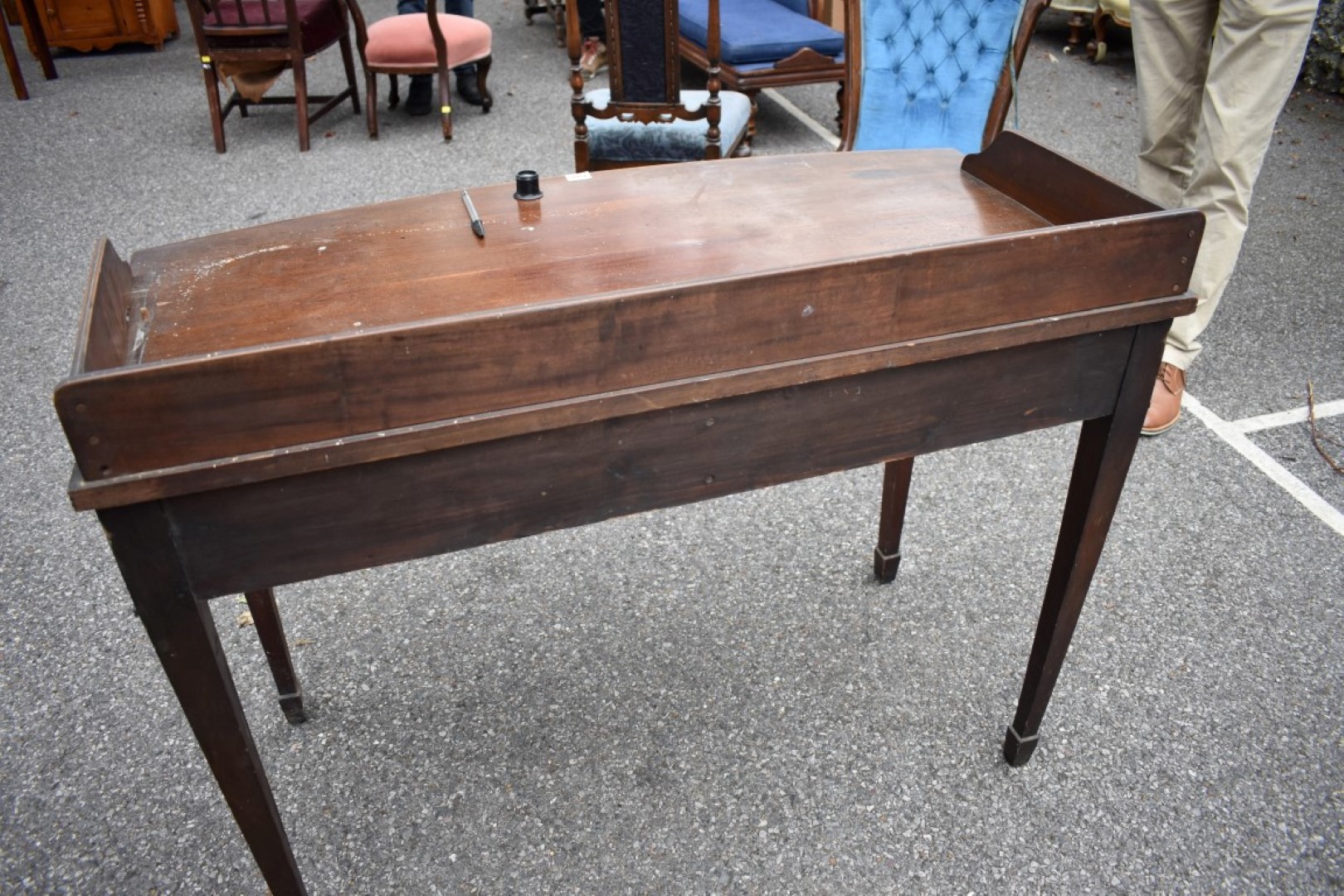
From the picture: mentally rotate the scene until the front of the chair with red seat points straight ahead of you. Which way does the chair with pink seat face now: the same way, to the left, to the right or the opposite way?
the same way

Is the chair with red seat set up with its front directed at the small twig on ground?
no

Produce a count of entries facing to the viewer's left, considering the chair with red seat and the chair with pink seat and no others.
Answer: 0

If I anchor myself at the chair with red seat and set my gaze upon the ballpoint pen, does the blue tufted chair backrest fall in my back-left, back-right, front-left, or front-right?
front-left

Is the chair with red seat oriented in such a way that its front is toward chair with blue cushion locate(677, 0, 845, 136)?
no

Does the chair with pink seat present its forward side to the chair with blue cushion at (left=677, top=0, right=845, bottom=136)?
no
